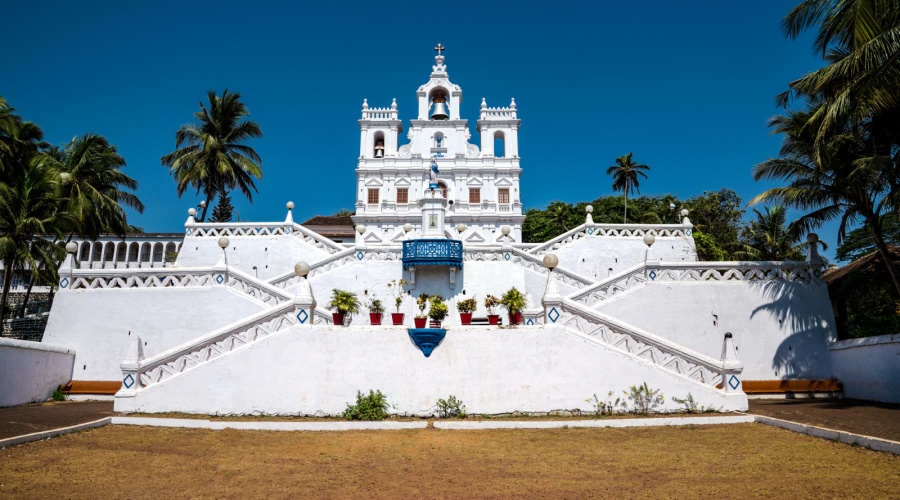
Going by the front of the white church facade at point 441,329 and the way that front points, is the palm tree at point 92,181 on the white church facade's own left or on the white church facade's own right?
on the white church facade's own right

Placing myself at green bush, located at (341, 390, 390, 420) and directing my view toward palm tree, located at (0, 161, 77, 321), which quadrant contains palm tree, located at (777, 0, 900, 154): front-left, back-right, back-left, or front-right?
back-right

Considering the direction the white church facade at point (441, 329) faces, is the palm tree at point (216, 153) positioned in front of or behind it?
behind

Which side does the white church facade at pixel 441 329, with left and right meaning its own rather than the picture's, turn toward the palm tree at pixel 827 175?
left

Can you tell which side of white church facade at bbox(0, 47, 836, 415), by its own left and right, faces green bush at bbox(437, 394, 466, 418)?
front

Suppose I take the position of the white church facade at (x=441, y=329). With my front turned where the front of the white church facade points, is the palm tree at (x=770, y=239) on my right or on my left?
on my left

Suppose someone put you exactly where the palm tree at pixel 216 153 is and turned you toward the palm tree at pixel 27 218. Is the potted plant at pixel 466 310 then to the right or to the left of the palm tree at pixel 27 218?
left

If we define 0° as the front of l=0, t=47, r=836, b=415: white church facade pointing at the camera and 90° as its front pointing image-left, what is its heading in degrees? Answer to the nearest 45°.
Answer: approximately 0°

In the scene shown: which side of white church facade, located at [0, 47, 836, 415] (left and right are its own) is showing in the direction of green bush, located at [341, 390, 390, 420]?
front
